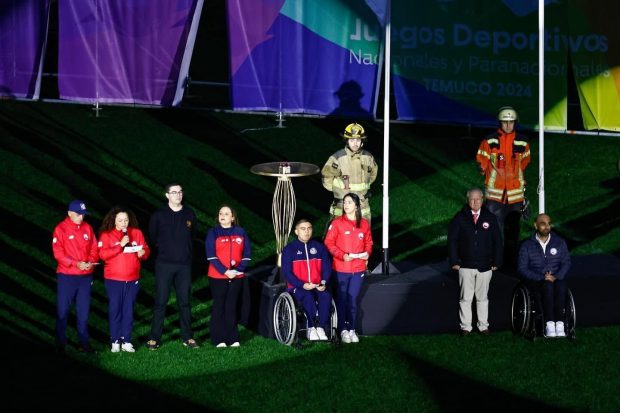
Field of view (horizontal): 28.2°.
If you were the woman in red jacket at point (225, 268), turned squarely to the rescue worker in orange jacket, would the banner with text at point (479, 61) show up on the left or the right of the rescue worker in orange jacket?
left

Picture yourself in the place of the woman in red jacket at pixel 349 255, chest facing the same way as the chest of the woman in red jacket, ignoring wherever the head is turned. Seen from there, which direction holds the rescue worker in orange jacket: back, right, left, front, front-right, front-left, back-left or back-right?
back-left

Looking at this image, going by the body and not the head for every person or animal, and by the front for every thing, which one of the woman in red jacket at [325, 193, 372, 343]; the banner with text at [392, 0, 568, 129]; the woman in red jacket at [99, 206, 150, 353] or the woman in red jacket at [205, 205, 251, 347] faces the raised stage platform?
the banner with text

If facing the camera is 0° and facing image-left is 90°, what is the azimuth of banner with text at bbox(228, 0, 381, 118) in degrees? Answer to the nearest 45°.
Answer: approximately 0°

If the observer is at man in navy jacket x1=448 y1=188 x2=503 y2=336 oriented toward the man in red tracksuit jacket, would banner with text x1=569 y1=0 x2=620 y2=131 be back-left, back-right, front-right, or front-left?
back-right

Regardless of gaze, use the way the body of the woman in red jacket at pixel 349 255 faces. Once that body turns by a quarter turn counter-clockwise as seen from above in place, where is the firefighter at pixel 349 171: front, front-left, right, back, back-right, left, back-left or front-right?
left

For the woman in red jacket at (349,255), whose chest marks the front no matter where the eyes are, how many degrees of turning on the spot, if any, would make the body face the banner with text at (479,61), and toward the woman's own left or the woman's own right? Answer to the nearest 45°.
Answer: approximately 180°

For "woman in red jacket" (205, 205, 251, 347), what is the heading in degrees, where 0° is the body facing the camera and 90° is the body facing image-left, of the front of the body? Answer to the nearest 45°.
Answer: approximately 0°
